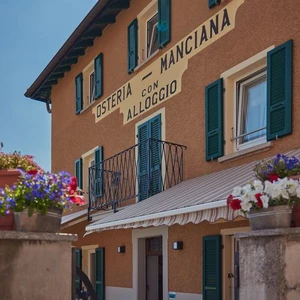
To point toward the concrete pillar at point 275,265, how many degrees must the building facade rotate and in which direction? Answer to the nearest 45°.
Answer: approximately 45° to its left

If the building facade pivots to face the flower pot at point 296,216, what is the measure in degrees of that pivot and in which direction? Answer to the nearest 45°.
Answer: approximately 45° to its left

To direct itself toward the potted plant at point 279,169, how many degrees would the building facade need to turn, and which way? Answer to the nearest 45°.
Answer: approximately 45° to its left

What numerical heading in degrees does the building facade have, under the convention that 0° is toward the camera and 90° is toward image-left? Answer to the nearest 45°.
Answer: approximately 45°
